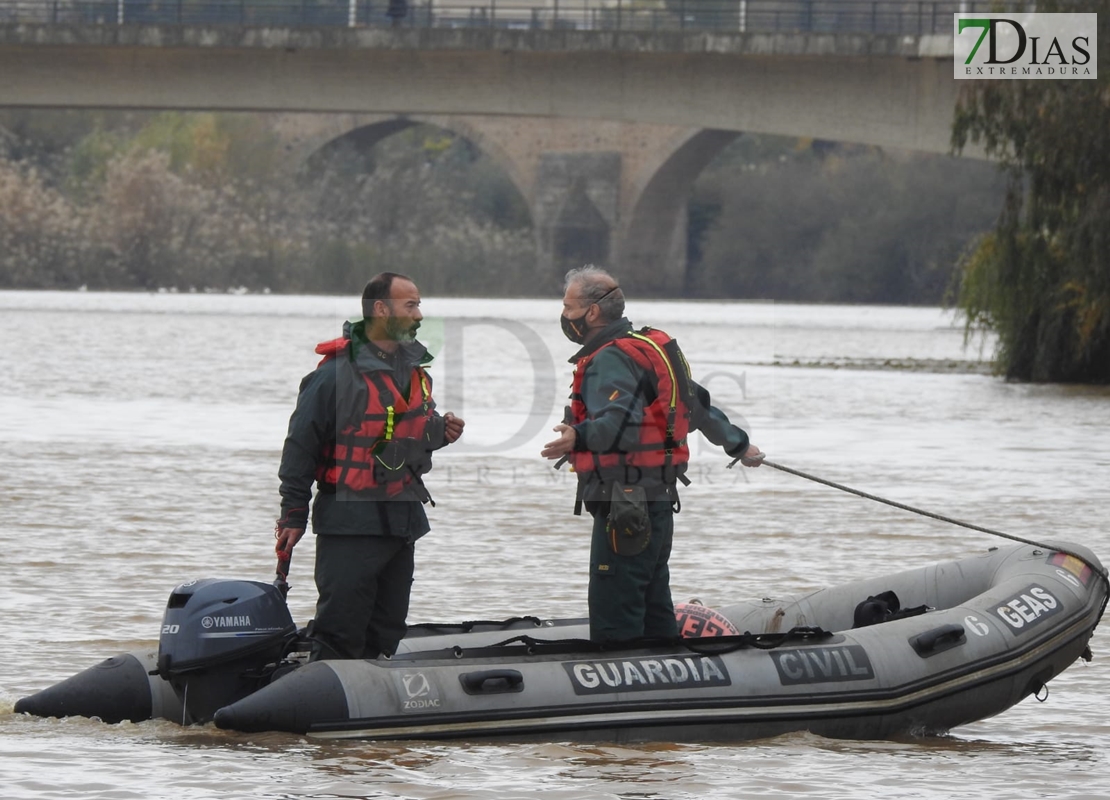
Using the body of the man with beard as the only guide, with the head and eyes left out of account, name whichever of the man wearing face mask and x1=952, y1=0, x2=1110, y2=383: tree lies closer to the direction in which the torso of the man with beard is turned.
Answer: the man wearing face mask

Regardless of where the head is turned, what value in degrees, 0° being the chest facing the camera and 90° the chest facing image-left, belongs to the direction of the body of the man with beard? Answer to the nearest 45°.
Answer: approximately 315°

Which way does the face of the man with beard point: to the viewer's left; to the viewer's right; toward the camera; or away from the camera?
to the viewer's right

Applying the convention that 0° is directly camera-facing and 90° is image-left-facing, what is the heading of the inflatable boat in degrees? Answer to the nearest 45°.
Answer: approximately 225°

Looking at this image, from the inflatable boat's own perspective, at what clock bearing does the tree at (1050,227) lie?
The tree is roughly at 11 o'clock from the inflatable boat.

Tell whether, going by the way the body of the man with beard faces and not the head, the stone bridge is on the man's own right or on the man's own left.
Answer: on the man's own left

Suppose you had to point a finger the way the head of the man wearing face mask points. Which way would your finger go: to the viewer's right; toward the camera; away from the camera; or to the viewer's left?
to the viewer's left
